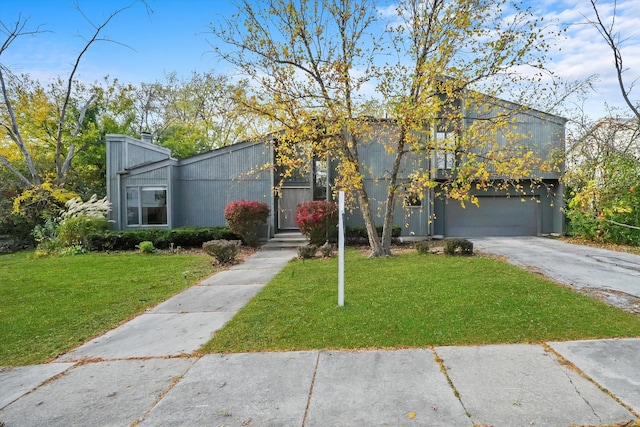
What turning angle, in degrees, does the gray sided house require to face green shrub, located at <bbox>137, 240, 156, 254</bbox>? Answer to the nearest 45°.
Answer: approximately 45° to its right

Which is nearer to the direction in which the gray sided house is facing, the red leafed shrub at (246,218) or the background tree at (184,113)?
the red leafed shrub

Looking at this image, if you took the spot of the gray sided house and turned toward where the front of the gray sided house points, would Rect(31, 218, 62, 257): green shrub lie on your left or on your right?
on your right

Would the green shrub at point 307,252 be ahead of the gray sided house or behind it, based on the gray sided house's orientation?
ahead

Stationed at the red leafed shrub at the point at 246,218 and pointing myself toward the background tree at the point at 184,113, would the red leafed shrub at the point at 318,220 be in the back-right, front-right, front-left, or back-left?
back-right

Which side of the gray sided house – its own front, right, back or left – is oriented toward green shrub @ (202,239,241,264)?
front

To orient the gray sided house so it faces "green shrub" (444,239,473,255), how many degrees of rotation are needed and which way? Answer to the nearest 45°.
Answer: approximately 45° to its left

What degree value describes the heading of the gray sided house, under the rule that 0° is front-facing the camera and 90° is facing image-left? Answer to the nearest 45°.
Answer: approximately 0°

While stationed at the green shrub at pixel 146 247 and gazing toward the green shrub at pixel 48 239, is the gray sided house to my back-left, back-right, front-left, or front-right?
back-right

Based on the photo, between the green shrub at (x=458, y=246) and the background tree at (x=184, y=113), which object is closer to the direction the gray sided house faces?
the green shrub

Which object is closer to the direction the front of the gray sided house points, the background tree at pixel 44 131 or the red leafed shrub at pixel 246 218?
the red leafed shrub

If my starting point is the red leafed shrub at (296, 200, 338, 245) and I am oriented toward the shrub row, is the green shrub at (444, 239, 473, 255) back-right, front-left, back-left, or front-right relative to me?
back-left
